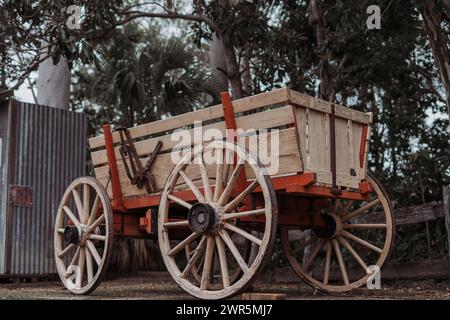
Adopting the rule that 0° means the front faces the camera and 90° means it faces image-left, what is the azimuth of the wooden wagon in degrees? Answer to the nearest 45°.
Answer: approximately 135°

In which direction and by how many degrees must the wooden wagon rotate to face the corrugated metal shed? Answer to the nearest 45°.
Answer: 0° — it already faces it

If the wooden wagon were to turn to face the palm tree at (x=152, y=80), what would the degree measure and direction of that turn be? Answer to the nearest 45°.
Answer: approximately 45° to its right

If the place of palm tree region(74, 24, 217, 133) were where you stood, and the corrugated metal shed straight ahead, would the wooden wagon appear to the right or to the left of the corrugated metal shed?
left

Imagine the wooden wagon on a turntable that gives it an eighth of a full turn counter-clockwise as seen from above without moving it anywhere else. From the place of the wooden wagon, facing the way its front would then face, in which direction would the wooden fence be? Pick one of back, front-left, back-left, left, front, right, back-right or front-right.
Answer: back-right
